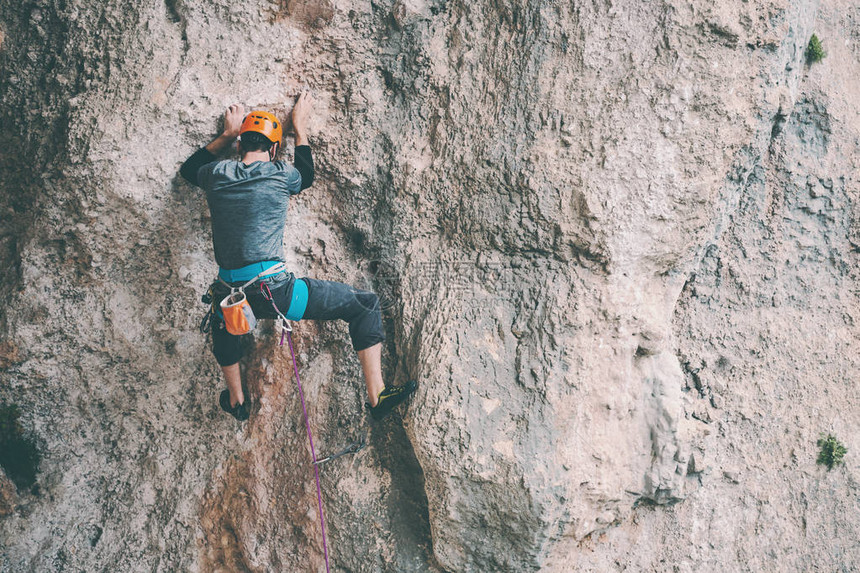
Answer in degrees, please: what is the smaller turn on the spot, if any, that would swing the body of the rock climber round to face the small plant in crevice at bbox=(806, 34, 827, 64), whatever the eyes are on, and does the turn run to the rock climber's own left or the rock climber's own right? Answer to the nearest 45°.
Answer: approximately 90° to the rock climber's own right

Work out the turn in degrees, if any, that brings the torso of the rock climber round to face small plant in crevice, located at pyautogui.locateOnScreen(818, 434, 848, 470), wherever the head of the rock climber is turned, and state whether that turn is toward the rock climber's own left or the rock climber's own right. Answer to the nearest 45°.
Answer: approximately 90° to the rock climber's own right

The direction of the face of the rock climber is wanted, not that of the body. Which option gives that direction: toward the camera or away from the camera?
away from the camera

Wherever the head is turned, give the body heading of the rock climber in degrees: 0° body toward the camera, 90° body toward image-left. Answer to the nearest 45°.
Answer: approximately 180°
